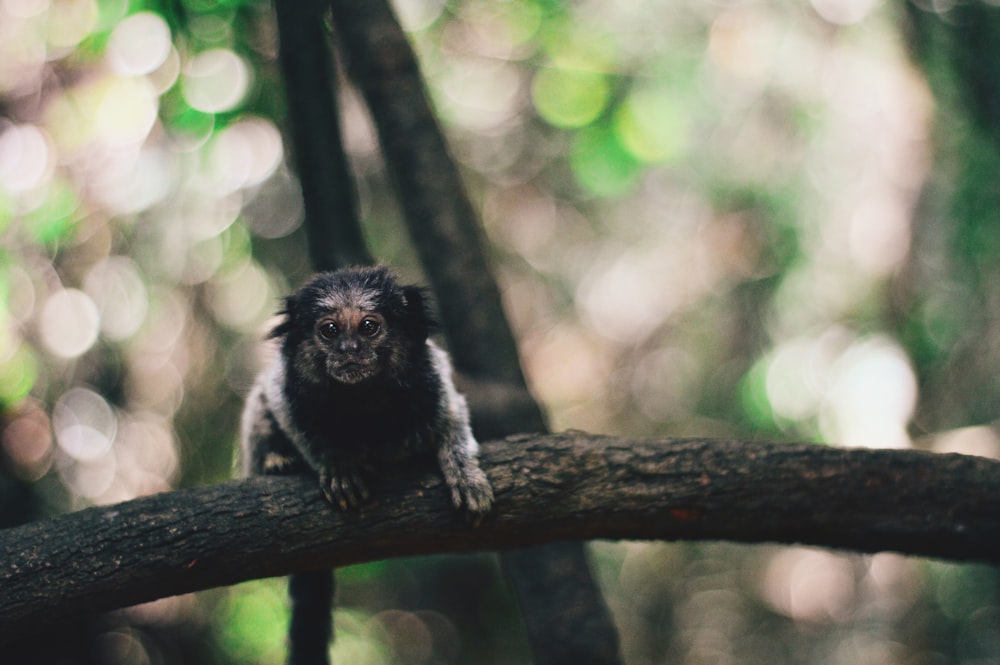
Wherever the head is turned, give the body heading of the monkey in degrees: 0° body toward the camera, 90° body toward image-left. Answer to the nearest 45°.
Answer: approximately 0°
